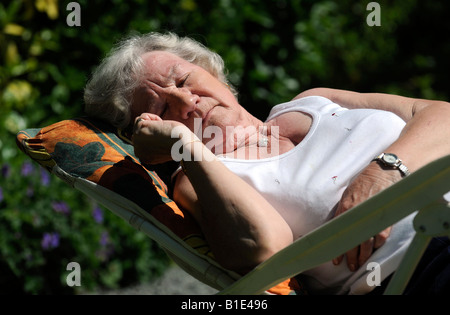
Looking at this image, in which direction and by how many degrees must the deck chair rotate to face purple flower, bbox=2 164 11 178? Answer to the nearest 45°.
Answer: approximately 135° to its left

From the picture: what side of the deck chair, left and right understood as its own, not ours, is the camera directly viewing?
right

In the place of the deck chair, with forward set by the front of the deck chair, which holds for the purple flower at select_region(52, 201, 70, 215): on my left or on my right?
on my left

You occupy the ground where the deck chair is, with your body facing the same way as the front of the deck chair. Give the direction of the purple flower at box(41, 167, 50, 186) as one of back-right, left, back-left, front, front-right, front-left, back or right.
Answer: back-left

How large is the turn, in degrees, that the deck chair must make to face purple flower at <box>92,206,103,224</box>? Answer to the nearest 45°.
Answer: approximately 135° to its left
